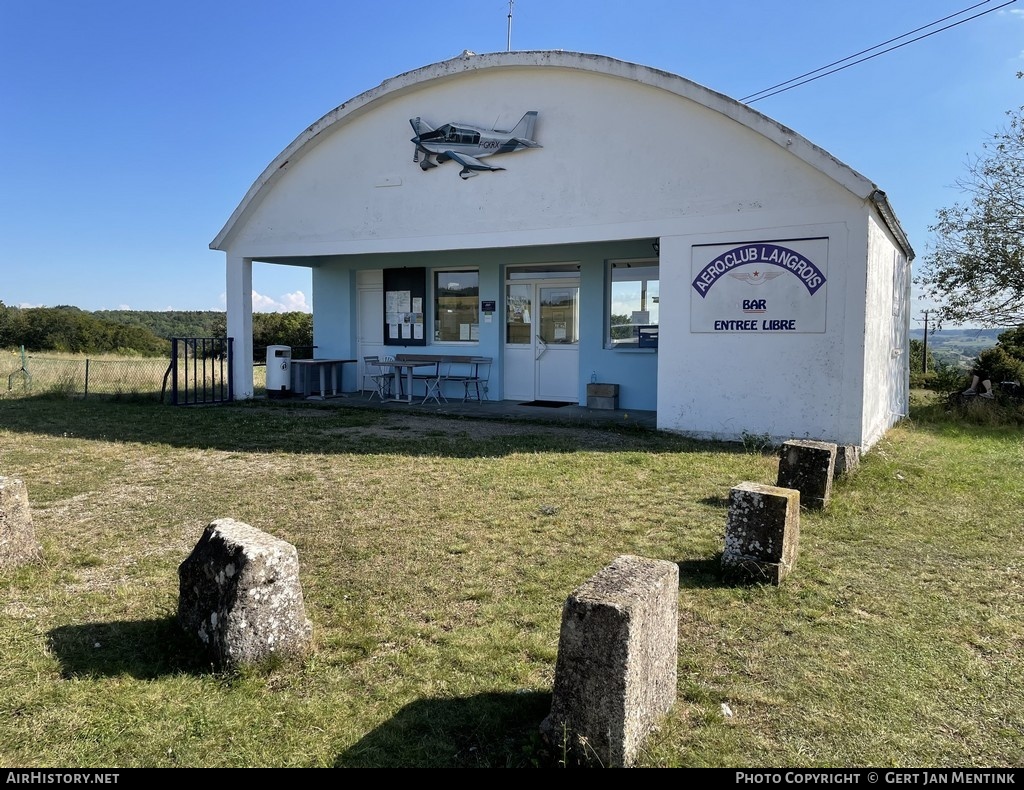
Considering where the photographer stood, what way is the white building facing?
facing the viewer and to the left of the viewer

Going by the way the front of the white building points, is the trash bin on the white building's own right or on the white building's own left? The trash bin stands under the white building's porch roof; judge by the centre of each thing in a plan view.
on the white building's own right

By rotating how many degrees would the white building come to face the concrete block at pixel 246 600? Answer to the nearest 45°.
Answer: approximately 45° to its left

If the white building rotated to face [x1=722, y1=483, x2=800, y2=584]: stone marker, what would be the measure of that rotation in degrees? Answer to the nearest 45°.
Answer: approximately 45° to its left

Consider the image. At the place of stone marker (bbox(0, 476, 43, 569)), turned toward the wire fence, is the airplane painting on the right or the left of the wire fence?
right
